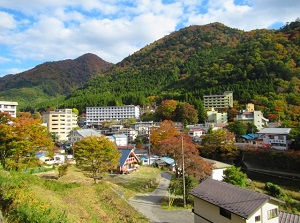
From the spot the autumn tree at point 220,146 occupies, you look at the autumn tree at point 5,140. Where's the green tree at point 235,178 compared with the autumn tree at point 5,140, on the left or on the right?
left

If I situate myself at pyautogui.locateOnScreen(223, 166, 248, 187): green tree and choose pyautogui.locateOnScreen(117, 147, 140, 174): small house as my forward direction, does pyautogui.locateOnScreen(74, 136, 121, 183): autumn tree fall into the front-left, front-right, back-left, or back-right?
front-left

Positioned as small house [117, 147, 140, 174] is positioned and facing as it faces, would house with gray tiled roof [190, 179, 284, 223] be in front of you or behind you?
in front

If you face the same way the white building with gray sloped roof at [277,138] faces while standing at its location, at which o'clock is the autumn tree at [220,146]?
The autumn tree is roughly at 2 o'clock from the white building with gray sloped roof.

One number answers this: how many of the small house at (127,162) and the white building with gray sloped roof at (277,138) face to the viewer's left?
0

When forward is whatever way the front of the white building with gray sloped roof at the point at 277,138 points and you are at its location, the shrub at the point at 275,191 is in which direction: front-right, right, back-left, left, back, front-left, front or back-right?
front

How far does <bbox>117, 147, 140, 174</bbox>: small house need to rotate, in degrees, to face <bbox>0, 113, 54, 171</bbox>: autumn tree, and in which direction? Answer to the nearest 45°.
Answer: approximately 90° to its right

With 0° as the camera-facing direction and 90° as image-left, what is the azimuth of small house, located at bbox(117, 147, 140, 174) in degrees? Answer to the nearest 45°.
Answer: approximately 315°

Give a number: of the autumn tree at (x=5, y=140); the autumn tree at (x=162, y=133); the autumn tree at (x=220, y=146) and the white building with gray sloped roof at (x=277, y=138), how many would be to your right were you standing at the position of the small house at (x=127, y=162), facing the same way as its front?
1

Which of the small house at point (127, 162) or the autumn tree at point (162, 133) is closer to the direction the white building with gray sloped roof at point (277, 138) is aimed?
the small house

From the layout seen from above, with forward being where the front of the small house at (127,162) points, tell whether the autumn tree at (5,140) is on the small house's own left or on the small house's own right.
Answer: on the small house's own right

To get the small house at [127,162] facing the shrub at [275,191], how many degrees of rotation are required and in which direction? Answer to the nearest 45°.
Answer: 0° — it already faces it

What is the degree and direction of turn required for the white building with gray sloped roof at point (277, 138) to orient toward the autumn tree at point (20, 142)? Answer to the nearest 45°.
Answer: approximately 45° to its right

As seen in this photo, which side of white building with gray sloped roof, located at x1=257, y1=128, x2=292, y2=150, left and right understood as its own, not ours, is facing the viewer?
front

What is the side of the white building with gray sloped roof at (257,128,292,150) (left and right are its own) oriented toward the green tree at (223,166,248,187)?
front

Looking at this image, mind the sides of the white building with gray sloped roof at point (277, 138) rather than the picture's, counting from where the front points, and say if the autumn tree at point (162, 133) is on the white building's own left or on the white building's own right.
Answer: on the white building's own right

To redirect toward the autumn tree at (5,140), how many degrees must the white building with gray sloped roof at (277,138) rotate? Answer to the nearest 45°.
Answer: approximately 45° to its right

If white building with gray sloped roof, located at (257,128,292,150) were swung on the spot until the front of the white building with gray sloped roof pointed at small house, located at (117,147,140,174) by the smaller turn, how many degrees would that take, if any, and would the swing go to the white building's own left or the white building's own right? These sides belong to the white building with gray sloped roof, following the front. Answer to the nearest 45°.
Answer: approximately 45° to the white building's own right
